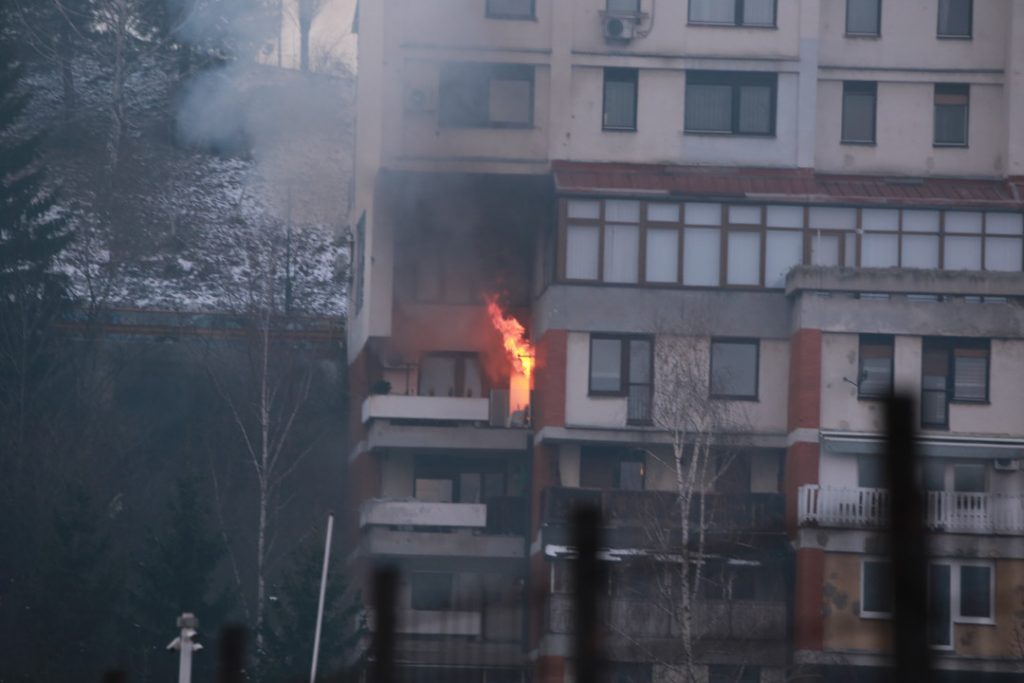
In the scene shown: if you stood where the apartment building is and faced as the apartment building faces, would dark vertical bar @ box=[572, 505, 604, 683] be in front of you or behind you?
in front

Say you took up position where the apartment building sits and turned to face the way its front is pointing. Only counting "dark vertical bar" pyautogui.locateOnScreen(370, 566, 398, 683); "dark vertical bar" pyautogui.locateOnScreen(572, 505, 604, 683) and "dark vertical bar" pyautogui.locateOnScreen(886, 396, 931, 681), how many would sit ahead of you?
3

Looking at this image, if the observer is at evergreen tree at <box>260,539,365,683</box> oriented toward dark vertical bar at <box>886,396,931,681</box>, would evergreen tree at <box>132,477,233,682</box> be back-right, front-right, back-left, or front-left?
back-right

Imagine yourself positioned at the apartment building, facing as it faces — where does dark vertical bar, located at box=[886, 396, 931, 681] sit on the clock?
The dark vertical bar is roughly at 12 o'clock from the apartment building.

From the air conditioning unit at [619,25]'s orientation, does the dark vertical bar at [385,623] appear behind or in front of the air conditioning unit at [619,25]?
in front

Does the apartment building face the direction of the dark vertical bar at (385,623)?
yes

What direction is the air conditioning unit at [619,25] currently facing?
toward the camera

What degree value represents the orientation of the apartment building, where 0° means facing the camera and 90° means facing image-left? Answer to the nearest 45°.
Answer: approximately 0°

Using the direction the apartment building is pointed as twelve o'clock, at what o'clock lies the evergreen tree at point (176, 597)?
The evergreen tree is roughly at 2 o'clock from the apartment building.

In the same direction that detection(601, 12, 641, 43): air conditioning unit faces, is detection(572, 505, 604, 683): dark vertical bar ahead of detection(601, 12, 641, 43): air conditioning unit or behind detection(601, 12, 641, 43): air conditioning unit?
ahead
